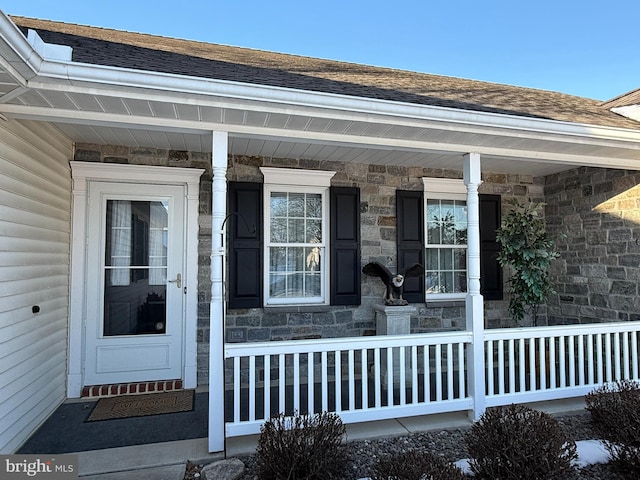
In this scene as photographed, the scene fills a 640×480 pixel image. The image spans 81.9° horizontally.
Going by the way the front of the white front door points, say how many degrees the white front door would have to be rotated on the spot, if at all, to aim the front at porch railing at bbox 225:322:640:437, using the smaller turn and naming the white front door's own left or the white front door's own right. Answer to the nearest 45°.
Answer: approximately 45° to the white front door's own left

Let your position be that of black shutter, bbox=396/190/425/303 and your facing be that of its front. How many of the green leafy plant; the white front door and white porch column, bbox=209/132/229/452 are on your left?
1

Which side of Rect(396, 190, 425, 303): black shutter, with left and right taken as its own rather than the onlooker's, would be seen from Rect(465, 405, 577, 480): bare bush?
front

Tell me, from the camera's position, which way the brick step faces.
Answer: facing the viewer

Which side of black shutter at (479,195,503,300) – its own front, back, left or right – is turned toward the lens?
front

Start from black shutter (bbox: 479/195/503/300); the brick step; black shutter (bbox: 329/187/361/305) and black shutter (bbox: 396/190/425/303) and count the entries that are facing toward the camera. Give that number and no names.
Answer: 4

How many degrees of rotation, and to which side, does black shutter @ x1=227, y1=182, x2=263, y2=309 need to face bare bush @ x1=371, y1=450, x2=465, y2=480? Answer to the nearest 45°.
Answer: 0° — it already faces it

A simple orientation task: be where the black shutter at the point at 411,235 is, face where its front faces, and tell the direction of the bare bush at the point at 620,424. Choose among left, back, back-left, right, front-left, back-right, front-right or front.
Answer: front-left

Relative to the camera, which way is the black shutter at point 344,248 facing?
toward the camera

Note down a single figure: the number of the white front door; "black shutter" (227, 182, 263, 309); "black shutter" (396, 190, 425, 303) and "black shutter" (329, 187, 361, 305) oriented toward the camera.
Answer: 4

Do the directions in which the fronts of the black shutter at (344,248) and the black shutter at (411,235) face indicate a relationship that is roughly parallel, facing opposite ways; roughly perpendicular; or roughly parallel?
roughly parallel

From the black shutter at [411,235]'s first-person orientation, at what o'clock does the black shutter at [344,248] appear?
the black shutter at [344,248] is roughly at 2 o'clock from the black shutter at [411,235].

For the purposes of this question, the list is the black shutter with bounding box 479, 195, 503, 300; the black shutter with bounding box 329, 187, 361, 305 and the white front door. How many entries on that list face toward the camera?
3

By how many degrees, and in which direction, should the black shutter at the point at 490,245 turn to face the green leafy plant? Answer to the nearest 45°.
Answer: approximately 45° to its left

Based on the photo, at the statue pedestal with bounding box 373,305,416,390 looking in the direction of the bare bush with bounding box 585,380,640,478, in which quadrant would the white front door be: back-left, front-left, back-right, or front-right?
back-right
